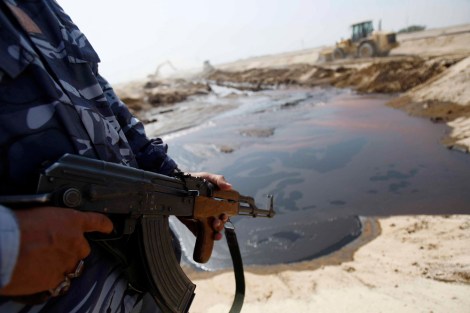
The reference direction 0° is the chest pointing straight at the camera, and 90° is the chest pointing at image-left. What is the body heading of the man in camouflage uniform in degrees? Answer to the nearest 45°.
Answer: approximately 315°

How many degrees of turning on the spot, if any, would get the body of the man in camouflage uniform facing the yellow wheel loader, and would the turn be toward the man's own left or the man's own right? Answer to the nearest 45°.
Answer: approximately 90° to the man's own left
